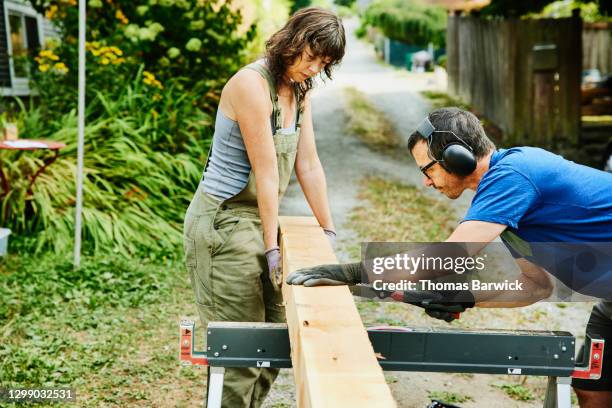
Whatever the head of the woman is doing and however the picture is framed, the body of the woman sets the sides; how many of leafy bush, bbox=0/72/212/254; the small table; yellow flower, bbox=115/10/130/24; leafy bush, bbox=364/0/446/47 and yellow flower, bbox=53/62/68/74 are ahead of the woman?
0

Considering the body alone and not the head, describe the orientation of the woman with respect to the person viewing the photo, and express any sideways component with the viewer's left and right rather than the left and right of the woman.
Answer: facing the viewer and to the right of the viewer

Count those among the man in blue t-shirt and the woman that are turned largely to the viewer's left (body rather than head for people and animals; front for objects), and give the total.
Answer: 1

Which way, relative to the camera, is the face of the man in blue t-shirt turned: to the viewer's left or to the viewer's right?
to the viewer's left

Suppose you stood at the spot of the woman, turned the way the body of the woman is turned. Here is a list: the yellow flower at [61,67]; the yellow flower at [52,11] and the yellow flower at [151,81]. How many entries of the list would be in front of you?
0

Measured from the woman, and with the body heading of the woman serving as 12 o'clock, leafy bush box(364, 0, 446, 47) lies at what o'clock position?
The leafy bush is roughly at 8 o'clock from the woman.

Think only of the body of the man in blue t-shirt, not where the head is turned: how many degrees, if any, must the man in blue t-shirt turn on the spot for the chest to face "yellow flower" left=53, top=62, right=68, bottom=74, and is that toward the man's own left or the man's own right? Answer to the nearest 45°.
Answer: approximately 45° to the man's own right

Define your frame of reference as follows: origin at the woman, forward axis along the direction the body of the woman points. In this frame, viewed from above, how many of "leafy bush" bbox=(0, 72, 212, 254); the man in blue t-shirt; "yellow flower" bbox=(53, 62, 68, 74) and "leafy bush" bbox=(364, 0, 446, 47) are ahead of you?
1

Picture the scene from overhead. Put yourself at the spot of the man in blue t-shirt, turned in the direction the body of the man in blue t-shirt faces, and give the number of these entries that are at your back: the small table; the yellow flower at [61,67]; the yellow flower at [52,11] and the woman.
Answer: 0

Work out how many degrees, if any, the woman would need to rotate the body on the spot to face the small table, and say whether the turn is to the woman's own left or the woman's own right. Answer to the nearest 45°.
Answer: approximately 180°

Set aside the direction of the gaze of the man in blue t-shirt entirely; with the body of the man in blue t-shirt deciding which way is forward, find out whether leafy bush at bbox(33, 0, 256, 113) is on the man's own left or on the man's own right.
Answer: on the man's own right

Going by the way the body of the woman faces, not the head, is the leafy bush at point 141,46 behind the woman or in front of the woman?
behind

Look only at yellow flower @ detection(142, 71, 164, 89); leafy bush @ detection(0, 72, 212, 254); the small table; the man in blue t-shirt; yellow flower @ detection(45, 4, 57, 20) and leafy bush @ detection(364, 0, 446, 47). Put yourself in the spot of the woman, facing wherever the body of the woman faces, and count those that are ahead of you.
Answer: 1

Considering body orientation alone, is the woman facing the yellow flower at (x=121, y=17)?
no

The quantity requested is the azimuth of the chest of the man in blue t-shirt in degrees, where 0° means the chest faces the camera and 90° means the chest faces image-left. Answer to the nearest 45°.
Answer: approximately 90°

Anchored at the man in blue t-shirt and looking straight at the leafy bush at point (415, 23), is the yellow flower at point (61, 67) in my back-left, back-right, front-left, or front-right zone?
front-left

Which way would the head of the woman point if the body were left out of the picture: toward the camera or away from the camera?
toward the camera
